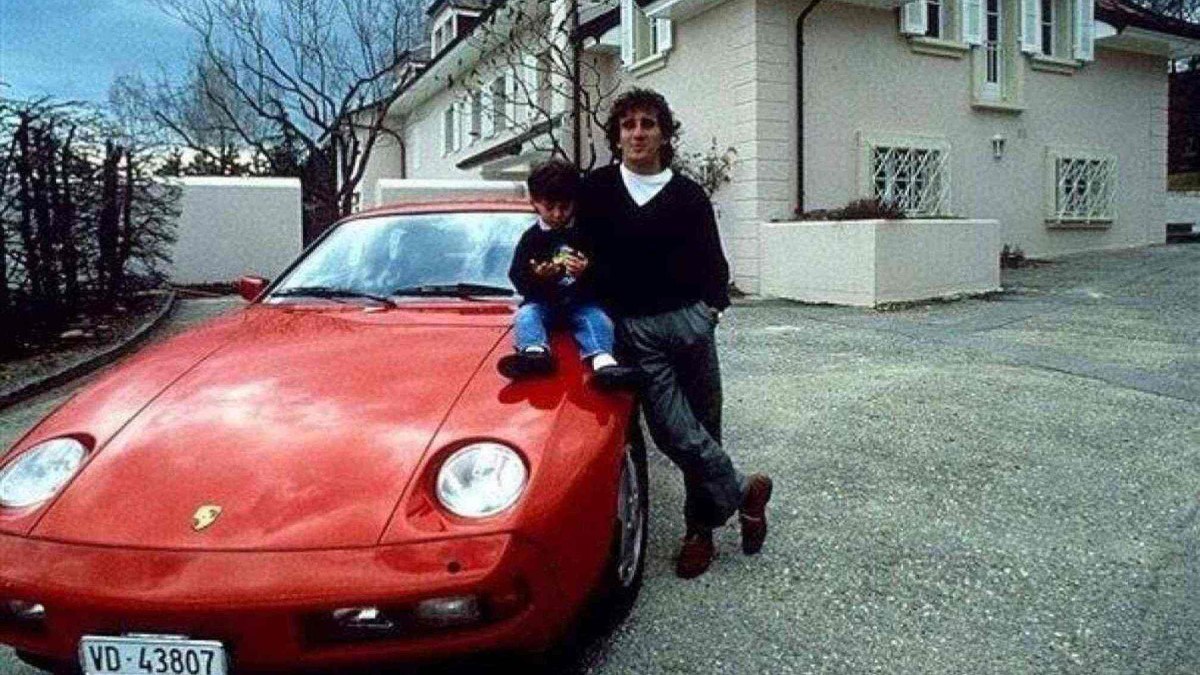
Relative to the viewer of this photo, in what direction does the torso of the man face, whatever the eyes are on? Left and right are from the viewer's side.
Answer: facing the viewer

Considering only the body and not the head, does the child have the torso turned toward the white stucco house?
no

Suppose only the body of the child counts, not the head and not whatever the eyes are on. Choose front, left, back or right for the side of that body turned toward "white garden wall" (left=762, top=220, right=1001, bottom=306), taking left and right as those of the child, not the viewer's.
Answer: back

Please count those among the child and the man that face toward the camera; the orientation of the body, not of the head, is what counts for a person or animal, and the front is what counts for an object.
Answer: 2

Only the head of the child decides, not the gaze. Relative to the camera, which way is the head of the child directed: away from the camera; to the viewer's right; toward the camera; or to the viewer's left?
toward the camera

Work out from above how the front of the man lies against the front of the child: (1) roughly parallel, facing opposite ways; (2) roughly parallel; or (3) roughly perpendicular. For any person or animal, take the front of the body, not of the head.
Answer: roughly parallel

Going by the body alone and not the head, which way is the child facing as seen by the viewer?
toward the camera

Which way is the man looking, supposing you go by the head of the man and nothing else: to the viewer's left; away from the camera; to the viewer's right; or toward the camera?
toward the camera
